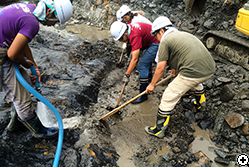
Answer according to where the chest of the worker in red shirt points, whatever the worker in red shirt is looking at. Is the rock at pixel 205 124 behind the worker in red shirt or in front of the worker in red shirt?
behind

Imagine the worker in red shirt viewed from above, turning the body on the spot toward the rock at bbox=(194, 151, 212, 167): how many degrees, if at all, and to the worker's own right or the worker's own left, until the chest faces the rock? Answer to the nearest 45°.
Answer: approximately 135° to the worker's own left

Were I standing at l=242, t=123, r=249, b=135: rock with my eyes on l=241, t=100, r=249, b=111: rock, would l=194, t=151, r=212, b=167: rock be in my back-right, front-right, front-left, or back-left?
back-left

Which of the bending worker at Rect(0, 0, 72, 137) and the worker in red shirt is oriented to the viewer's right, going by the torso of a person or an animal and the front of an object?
the bending worker

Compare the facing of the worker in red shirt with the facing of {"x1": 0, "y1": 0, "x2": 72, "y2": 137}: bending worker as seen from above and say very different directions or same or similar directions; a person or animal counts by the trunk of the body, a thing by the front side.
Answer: very different directions

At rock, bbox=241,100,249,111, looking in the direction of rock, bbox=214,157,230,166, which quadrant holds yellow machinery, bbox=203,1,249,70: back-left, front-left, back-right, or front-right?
back-right

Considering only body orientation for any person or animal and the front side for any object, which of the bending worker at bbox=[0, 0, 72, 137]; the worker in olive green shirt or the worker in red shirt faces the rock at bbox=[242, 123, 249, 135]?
the bending worker

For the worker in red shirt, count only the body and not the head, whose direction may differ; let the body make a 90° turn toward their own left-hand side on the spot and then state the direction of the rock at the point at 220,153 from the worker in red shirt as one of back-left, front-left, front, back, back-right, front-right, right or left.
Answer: front-left

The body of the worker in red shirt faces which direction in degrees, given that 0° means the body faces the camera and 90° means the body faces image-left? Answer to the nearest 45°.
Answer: approximately 90°

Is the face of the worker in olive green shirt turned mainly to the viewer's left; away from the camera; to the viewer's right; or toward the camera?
to the viewer's left

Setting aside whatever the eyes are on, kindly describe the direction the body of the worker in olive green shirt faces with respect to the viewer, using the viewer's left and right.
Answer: facing to the left of the viewer

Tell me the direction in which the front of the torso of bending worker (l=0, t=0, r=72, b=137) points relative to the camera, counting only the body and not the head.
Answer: to the viewer's right

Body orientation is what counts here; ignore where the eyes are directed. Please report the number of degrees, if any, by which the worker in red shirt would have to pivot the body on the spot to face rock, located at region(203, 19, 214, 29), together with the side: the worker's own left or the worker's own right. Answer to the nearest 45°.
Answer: approximately 135° to the worker's own right
